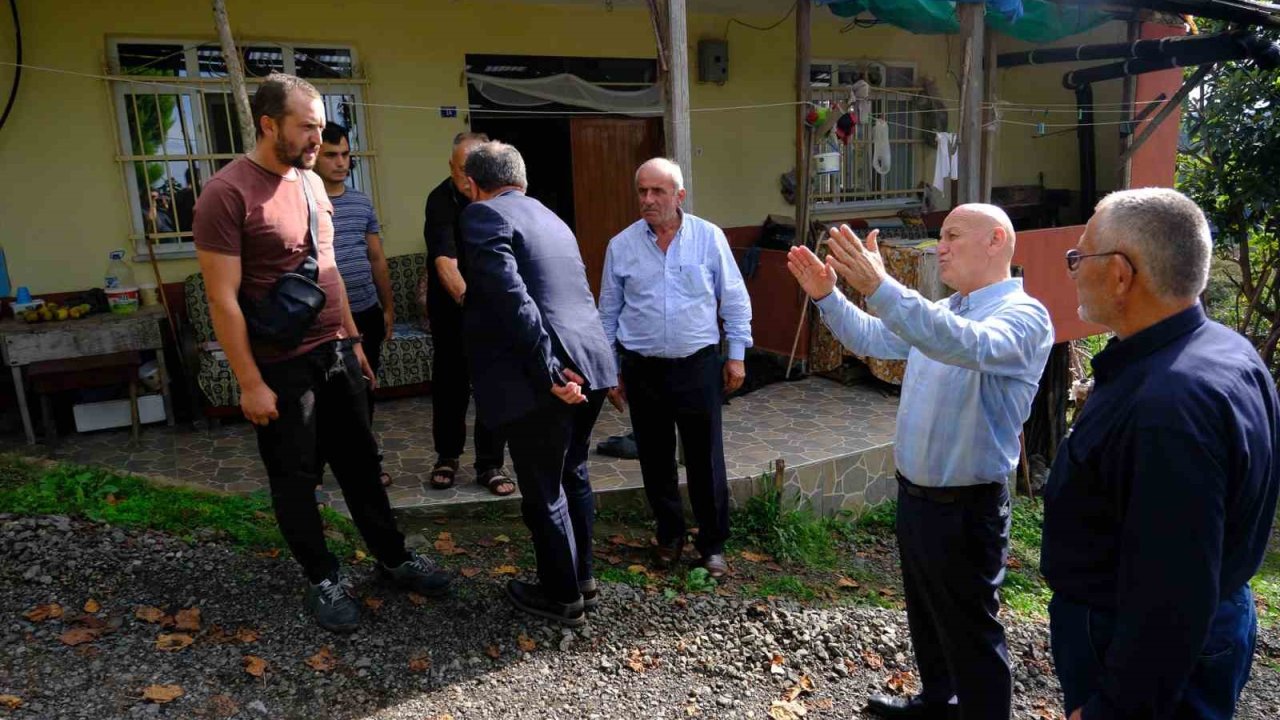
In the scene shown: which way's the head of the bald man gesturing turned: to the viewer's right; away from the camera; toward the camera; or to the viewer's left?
to the viewer's left

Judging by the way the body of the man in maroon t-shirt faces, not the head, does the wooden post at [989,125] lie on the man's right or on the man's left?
on the man's left

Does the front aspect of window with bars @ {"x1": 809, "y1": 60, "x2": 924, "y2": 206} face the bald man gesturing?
yes

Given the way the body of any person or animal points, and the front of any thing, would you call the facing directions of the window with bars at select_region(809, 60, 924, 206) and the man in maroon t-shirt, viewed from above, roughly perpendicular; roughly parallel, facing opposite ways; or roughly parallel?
roughly perpendicular

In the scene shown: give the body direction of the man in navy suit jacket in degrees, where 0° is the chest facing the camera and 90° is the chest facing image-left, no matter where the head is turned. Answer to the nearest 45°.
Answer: approximately 135°

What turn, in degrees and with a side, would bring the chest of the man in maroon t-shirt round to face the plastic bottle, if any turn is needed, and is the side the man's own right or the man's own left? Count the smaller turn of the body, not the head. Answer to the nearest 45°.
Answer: approximately 135° to the man's own left

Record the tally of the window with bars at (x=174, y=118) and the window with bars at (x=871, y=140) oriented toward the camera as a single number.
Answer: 2

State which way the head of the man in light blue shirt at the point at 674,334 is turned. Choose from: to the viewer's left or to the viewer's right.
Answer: to the viewer's left

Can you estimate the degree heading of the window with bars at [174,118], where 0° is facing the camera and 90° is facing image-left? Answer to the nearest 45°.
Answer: approximately 0°
